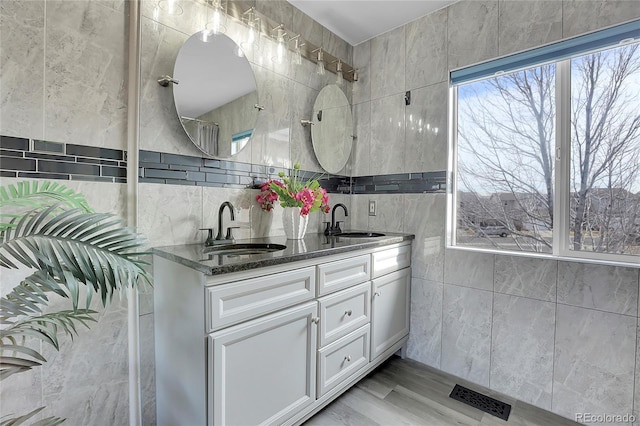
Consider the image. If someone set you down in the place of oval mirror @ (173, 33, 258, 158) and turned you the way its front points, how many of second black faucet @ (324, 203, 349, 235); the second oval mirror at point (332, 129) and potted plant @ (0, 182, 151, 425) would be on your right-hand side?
1

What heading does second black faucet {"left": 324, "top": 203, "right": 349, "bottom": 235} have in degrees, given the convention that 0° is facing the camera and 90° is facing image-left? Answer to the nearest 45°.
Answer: approximately 315°

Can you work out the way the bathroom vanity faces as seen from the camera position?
facing the viewer and to the right of the viewer

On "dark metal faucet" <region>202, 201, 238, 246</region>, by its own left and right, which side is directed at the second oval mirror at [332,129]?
left

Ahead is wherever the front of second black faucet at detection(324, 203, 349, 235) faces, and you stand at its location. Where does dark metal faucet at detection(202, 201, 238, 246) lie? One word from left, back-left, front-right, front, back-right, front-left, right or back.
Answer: right

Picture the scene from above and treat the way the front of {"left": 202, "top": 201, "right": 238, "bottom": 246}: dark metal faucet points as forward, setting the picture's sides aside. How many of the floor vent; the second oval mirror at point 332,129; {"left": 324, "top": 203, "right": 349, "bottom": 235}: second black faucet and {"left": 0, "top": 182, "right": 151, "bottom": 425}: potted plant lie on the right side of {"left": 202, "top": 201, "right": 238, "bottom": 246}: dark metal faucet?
1
